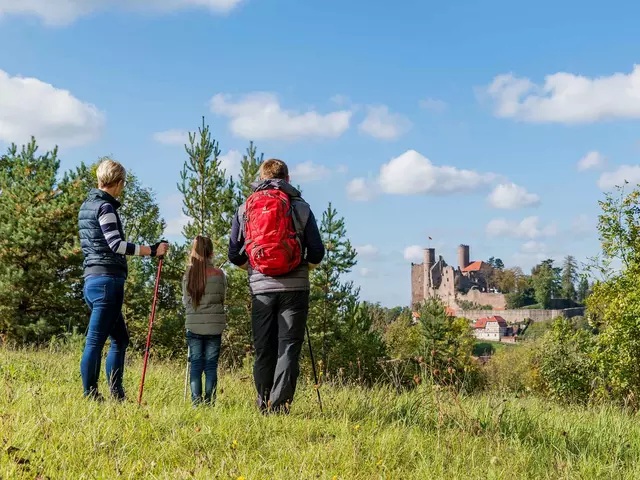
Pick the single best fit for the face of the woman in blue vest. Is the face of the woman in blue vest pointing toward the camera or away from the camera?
away from the camera

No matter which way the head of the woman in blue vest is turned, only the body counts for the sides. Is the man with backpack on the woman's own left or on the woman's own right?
on the woman's own right

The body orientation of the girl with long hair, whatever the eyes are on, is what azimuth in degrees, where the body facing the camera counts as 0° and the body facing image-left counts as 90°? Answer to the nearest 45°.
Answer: approximately 180°

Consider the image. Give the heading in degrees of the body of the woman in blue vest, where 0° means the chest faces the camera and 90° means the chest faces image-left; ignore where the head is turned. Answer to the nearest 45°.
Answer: approximately 225°

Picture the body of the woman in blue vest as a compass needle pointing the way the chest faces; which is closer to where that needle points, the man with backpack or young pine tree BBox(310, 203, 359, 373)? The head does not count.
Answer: the young pine tree

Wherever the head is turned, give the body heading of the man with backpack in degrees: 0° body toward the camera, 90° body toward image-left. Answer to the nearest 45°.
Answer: approximately 180°

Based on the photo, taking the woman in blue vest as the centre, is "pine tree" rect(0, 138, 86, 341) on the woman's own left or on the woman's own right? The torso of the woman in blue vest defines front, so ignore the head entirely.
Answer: on the woman's own left

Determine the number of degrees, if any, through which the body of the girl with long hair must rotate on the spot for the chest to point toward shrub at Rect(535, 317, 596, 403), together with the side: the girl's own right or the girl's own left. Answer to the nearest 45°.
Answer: approximately 45° to the girl's own right

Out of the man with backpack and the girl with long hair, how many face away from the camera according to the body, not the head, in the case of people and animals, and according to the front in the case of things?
2

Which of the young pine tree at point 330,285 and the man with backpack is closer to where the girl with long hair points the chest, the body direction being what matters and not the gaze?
the young pine tree

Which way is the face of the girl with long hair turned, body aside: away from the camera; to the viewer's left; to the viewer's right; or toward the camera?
away from the camera
